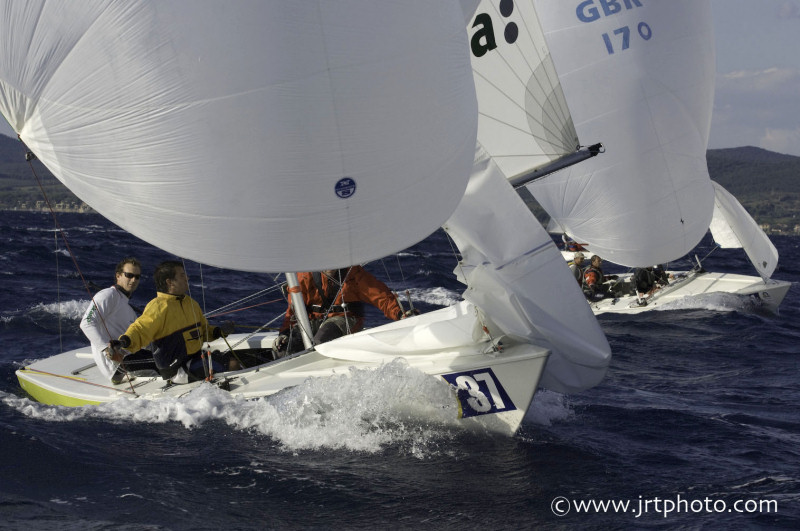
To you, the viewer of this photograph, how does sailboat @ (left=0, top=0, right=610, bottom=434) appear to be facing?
facing the viewer and to the right of the viewer

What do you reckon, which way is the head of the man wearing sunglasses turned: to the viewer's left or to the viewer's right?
to the viewer's right

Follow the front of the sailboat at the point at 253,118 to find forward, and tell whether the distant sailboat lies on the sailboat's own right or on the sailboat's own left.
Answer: on the sailboat's own left
